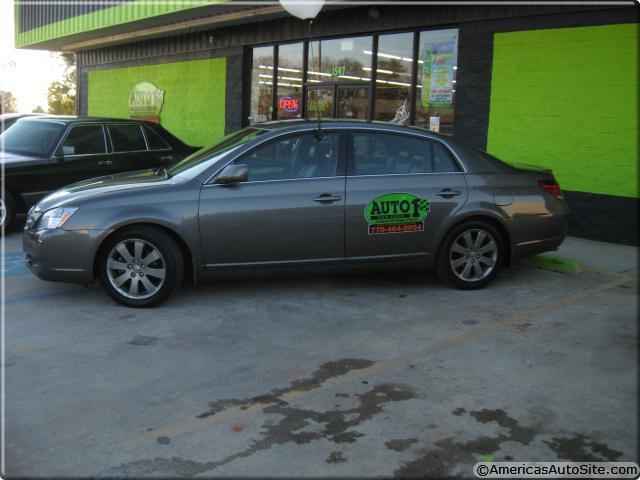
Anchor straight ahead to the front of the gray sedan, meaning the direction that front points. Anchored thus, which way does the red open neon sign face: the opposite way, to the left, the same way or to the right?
to the left

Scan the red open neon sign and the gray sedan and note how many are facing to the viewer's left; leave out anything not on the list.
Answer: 1

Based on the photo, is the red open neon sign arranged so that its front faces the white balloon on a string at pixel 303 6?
yes

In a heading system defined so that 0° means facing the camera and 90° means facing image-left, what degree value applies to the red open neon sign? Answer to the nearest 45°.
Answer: approximately 0°

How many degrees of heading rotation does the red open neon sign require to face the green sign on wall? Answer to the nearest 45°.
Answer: approximately 135° to its right

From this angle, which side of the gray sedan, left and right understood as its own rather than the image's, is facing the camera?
left

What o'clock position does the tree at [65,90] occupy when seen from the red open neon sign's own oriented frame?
The tree is roughly at 5 o'clock from the red open neon sign.

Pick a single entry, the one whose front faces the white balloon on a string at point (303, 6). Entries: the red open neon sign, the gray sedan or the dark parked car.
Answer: the red open neon sign

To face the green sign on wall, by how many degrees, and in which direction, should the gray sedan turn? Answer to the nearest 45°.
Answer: approximately 90° to its right

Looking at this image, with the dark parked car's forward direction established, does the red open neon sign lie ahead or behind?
behind

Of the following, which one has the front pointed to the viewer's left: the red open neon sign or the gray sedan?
the gray sedan

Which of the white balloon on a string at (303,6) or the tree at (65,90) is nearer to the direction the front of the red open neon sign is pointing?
the white balloon on a string

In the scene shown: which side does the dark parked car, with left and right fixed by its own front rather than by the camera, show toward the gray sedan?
left

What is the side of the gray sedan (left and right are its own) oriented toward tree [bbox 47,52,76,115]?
right
